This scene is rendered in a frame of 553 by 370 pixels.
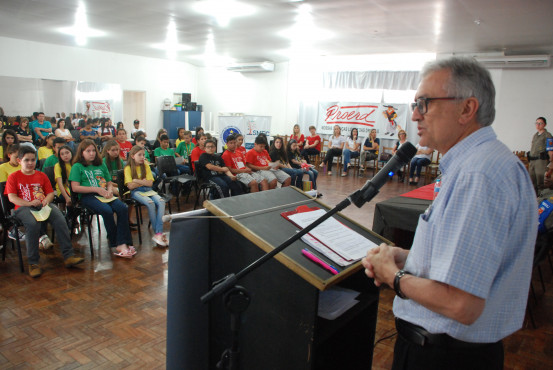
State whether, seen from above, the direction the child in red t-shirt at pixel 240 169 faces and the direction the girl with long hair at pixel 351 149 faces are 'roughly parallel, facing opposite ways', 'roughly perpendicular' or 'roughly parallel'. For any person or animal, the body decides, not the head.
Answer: roughly perpendicular

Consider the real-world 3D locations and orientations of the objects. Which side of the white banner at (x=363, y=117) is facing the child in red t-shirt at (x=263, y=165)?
front

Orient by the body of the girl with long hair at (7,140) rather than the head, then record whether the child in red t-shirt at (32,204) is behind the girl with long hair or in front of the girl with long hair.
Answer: in front

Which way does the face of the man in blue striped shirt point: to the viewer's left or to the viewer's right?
to the viewer's left

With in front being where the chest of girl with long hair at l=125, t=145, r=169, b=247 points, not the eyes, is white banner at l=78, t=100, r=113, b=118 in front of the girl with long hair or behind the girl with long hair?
behind

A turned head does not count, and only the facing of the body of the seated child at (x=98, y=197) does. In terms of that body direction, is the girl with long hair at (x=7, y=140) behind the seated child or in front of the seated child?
behind

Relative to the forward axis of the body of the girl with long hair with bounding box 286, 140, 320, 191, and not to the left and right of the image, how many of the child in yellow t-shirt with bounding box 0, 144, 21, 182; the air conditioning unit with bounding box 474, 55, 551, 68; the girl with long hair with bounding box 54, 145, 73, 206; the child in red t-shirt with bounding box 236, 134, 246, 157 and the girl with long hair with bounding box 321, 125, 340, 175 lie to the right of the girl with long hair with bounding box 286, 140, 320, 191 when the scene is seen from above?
3

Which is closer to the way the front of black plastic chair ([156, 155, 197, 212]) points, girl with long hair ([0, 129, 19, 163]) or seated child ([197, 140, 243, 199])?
the seated child

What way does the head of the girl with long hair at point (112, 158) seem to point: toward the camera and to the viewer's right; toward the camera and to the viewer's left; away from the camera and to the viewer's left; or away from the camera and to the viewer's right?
toward the camera and to the viewer's right

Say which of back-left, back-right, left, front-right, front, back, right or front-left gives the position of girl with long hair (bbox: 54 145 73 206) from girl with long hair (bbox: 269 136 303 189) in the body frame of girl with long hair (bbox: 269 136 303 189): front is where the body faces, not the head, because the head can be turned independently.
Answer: right

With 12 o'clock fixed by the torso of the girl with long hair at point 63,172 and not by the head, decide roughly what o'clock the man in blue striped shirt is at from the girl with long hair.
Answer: The man in blue striped shirt is roughly at 1 o'clock from the girl with long hair.

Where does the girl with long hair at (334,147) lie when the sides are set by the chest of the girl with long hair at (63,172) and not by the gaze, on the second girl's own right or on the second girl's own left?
on the second girl's own left

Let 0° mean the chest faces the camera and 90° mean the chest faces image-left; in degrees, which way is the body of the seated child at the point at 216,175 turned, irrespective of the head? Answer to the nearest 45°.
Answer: approximately 315°

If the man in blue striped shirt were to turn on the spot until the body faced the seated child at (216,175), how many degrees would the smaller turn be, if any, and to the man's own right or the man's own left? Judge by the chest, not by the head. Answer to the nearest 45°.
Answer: approximately 45° to the man's own right

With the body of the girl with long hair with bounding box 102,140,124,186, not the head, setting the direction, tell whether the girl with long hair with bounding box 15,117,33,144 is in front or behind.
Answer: behind

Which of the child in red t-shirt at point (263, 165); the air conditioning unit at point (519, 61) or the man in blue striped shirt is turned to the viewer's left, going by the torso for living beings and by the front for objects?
the man in blue striped shirt

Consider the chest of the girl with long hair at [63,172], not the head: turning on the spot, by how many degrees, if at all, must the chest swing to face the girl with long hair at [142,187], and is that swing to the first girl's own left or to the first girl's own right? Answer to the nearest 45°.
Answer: approximately 45° to the first girl's own left
